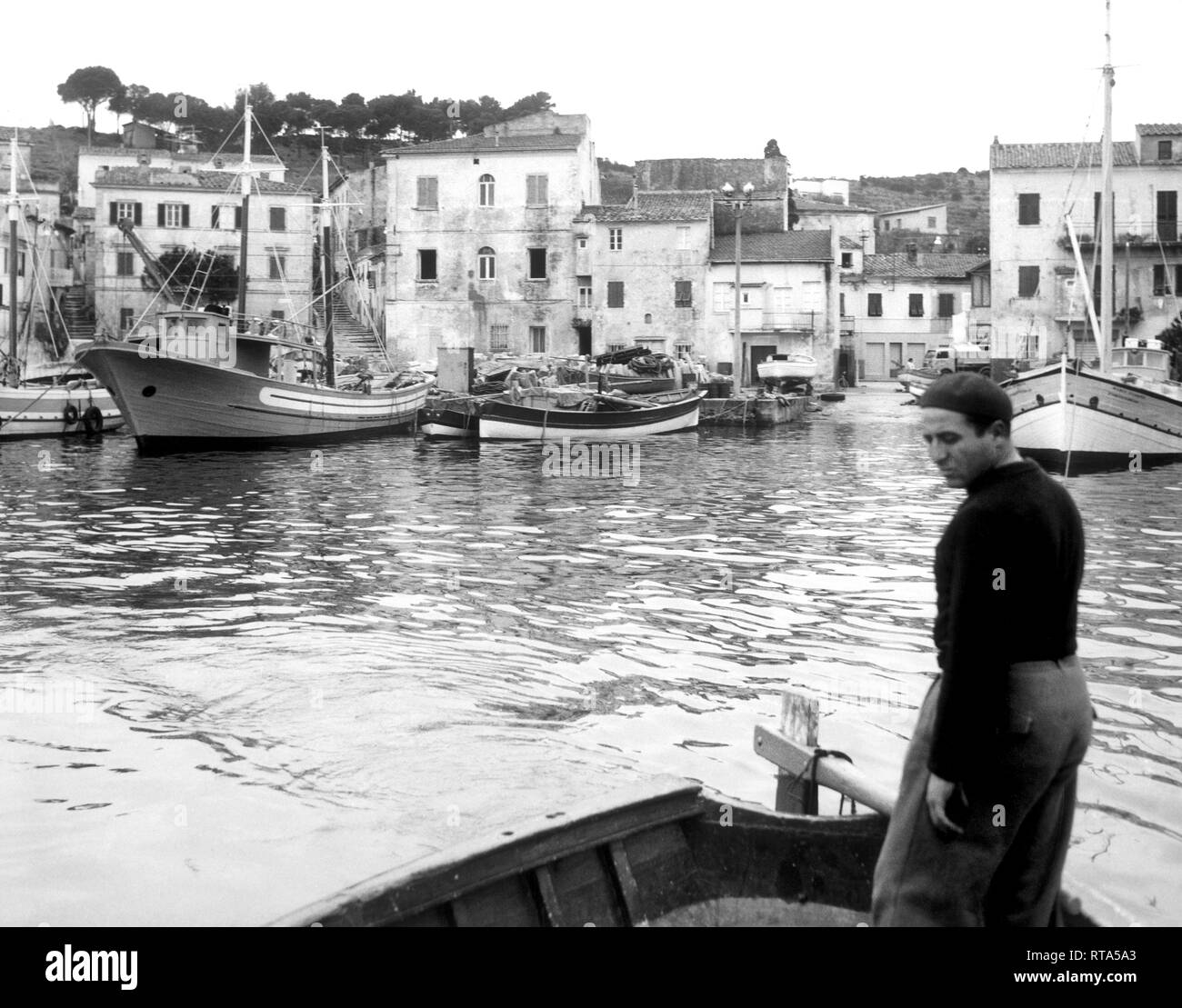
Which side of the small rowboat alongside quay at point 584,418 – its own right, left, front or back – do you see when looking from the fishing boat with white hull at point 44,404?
back

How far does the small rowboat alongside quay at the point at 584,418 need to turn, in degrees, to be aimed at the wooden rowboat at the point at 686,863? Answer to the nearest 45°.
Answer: approximately 90° to its right

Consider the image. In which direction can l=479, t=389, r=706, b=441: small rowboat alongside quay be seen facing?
to the viewer's right

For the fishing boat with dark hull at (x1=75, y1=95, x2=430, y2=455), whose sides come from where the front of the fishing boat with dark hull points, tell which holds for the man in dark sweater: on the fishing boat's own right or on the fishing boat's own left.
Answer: on the fishing boat's own left

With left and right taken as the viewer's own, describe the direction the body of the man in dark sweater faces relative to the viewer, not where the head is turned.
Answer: facing away from the viewer and to the left of the viewer

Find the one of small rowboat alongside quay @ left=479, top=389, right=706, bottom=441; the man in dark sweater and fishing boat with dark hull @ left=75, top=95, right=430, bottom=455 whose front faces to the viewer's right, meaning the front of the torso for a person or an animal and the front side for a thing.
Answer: the small rowboat alongside quay

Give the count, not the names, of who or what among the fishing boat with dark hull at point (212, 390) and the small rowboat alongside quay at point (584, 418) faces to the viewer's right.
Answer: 1

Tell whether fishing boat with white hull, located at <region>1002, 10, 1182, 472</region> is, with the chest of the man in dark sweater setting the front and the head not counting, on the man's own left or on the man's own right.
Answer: on the man's own right

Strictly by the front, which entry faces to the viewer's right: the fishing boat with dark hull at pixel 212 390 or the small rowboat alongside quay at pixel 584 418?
the small rowboat alongside quay
